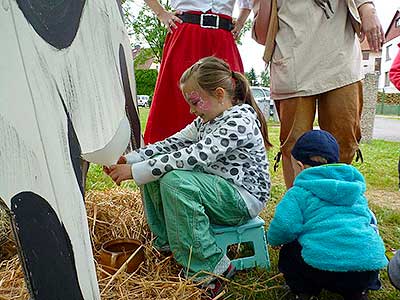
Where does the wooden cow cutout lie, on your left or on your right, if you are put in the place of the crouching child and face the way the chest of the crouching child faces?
on your left

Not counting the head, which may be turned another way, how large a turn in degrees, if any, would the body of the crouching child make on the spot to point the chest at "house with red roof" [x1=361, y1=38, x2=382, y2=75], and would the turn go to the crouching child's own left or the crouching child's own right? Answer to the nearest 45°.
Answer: approximately 45° to the crouching child's own right

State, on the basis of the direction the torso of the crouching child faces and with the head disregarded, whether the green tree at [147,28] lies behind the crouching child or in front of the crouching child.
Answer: in front

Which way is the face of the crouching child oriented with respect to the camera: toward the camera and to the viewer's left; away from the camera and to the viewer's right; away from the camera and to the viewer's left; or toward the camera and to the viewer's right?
away from the camera and to the viewer's left

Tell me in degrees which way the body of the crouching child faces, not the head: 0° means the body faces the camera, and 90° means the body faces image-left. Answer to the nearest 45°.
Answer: approximately 135°
